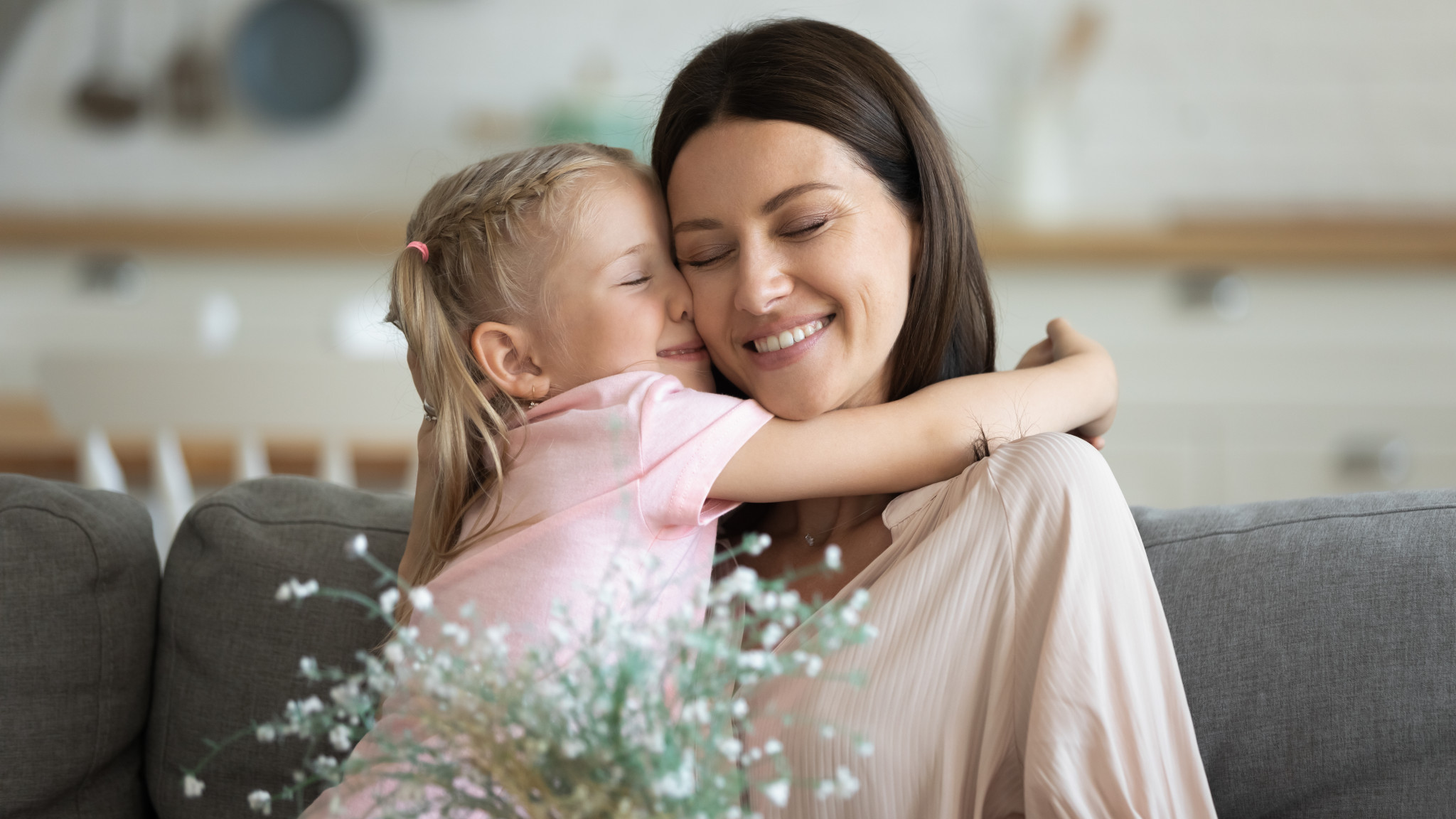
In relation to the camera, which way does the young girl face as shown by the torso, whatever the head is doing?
to the viewer's right

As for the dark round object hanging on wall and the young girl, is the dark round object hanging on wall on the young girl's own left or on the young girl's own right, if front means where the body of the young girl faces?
on the young girl's own left

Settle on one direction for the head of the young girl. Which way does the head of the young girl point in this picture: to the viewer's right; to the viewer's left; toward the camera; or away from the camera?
to the viewer's right
